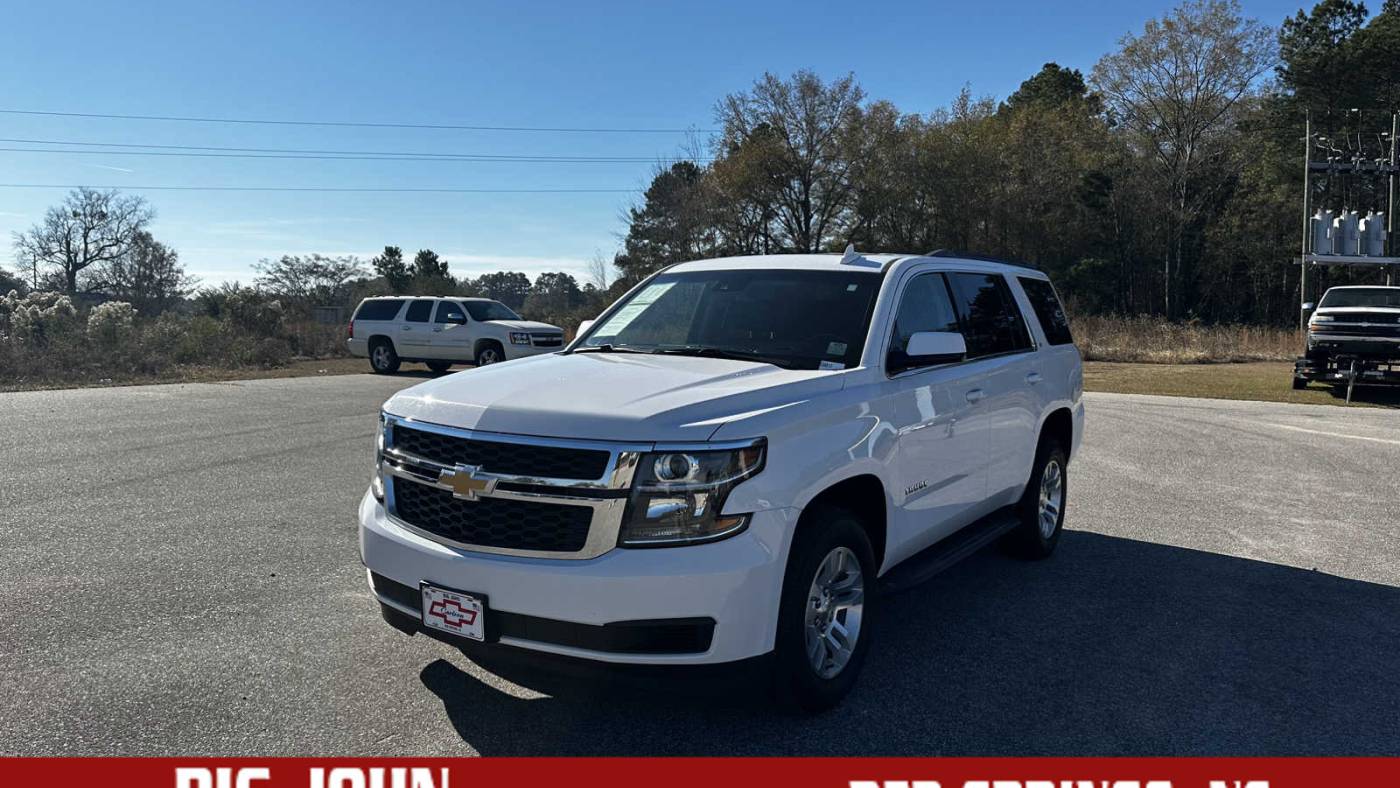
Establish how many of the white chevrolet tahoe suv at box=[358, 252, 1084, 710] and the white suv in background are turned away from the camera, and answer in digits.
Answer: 0

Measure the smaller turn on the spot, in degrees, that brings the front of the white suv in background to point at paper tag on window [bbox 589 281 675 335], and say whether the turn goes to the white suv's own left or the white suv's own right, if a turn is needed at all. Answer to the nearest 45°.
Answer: approximately 45° to the white suv's own right

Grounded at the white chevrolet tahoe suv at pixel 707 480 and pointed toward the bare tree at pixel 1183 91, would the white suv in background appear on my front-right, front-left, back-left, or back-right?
front-left

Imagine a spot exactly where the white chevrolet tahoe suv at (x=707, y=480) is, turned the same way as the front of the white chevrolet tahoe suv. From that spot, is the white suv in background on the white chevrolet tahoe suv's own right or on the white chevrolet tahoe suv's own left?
on the white chevrolet tahoe suv's own right

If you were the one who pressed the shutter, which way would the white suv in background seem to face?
facing the viewer and to the right of the viewer

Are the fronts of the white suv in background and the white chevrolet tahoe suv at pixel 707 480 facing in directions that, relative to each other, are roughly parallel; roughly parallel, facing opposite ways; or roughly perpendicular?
roughly perpendicular

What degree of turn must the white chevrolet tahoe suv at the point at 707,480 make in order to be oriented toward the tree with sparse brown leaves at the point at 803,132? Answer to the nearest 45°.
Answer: approximately 135° to its right

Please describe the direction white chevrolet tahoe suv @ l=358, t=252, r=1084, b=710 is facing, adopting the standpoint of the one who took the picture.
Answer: facing the viewer and to the left of the viewer

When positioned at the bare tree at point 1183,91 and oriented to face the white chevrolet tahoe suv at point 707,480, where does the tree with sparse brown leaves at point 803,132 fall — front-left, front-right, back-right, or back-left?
front-right

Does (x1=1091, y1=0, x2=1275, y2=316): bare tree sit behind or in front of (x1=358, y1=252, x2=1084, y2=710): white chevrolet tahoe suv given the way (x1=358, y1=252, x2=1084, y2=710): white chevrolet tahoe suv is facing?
behind
